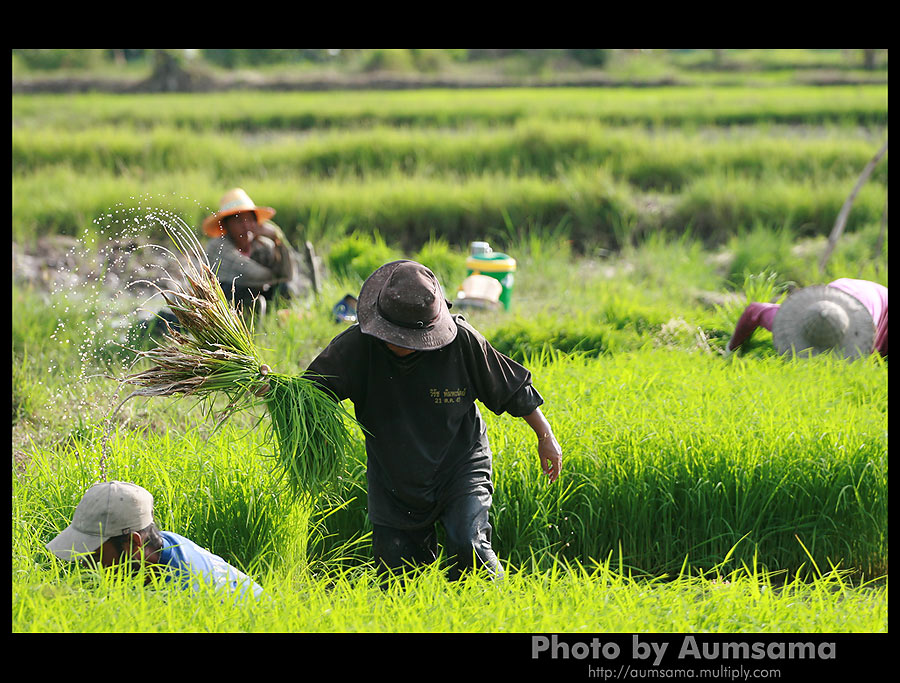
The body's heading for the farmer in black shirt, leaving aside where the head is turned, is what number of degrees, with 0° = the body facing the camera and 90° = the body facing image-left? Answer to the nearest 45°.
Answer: approximately 0°

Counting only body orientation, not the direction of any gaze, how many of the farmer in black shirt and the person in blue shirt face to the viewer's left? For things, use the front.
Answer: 1

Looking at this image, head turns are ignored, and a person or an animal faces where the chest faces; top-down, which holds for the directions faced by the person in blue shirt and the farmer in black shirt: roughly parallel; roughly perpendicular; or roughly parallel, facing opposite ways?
roughly perpendicular

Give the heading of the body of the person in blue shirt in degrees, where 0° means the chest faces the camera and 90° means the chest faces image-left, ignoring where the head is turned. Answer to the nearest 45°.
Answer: approximately 90°

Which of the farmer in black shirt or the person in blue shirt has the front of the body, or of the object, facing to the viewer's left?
the person in blue shirt

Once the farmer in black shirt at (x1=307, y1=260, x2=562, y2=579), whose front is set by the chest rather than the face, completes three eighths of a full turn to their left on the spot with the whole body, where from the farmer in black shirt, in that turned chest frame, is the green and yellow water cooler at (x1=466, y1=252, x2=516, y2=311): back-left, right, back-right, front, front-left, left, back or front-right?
front-left

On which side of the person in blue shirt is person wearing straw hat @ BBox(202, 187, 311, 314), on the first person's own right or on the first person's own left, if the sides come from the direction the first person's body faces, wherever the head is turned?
on the first person's own right
